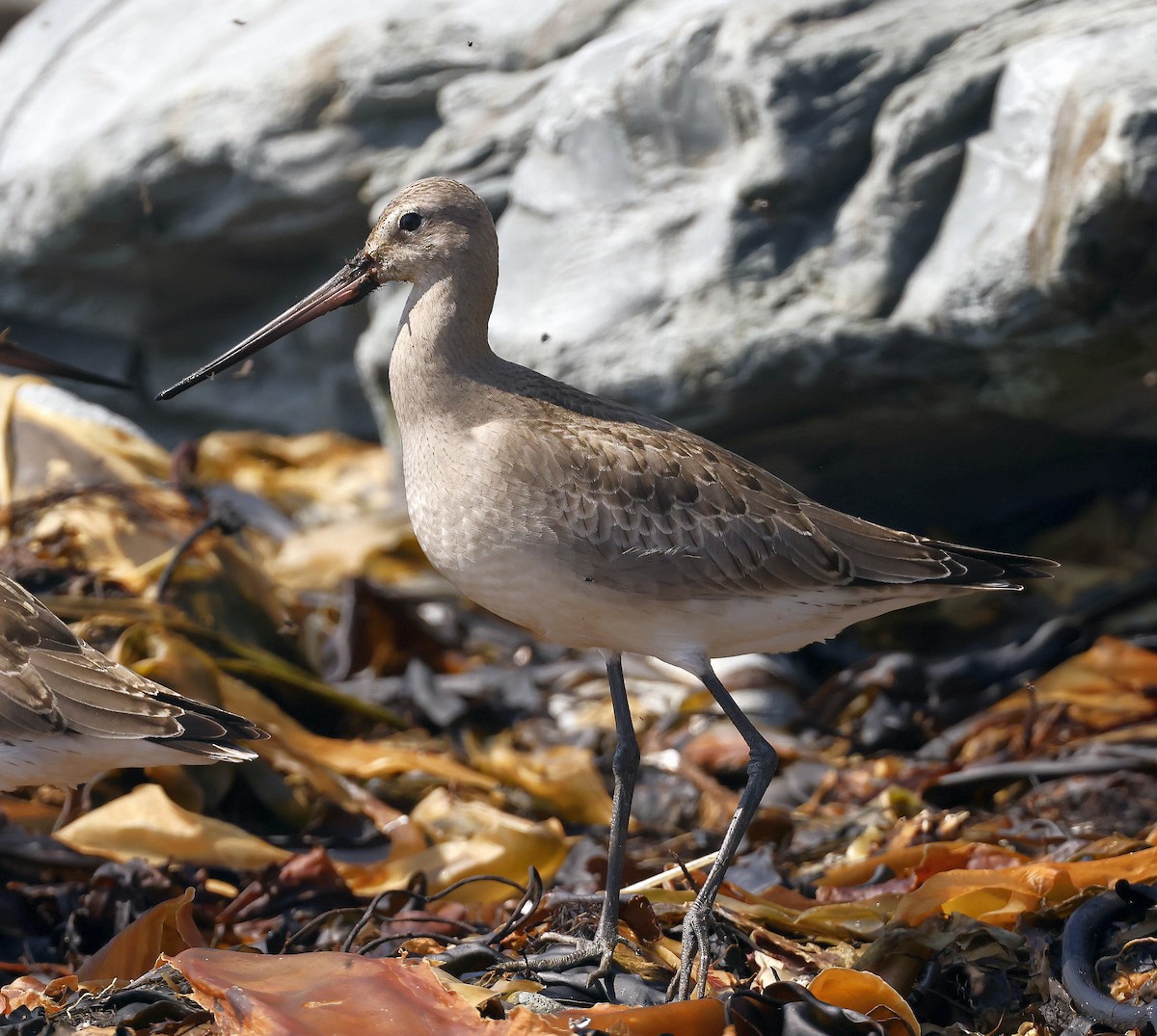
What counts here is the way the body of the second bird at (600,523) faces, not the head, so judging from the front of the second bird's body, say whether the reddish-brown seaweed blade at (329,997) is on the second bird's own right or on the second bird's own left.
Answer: on the second bird's own left

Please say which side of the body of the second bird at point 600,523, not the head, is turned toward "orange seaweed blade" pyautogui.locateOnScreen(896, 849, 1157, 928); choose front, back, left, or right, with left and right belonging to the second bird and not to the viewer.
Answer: back

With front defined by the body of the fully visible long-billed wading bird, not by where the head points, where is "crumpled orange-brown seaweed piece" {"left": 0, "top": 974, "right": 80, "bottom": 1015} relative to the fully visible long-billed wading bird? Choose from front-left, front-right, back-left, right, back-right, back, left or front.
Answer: front-left

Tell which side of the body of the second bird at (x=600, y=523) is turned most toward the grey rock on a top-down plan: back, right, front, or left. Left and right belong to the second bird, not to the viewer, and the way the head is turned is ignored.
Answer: right

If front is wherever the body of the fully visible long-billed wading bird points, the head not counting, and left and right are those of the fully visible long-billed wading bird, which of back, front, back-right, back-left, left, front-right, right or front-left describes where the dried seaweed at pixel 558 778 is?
right

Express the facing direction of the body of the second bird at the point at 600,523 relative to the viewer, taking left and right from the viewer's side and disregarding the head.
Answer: facing to the left of the viewer
